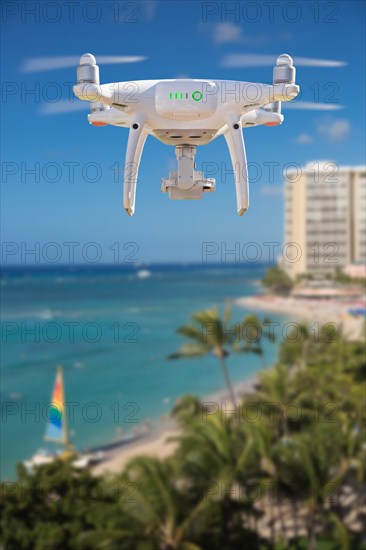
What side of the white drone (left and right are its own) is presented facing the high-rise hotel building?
front

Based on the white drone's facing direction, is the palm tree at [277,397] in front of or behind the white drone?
in front

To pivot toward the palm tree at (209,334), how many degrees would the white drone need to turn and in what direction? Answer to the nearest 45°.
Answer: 0° — it already faces it

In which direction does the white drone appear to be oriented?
away from the camera

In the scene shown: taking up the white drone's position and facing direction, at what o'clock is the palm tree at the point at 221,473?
The palm tree is roughly at 12 o'clock from the white drone.

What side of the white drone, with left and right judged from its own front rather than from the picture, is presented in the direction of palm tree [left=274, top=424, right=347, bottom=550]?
front
